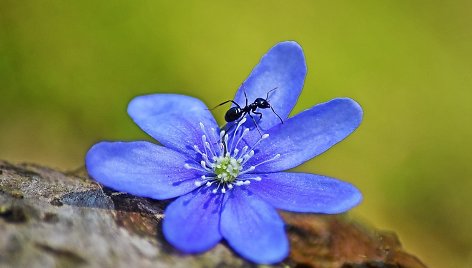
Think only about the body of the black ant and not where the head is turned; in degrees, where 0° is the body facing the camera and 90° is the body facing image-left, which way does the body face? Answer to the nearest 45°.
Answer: approximately 270°
